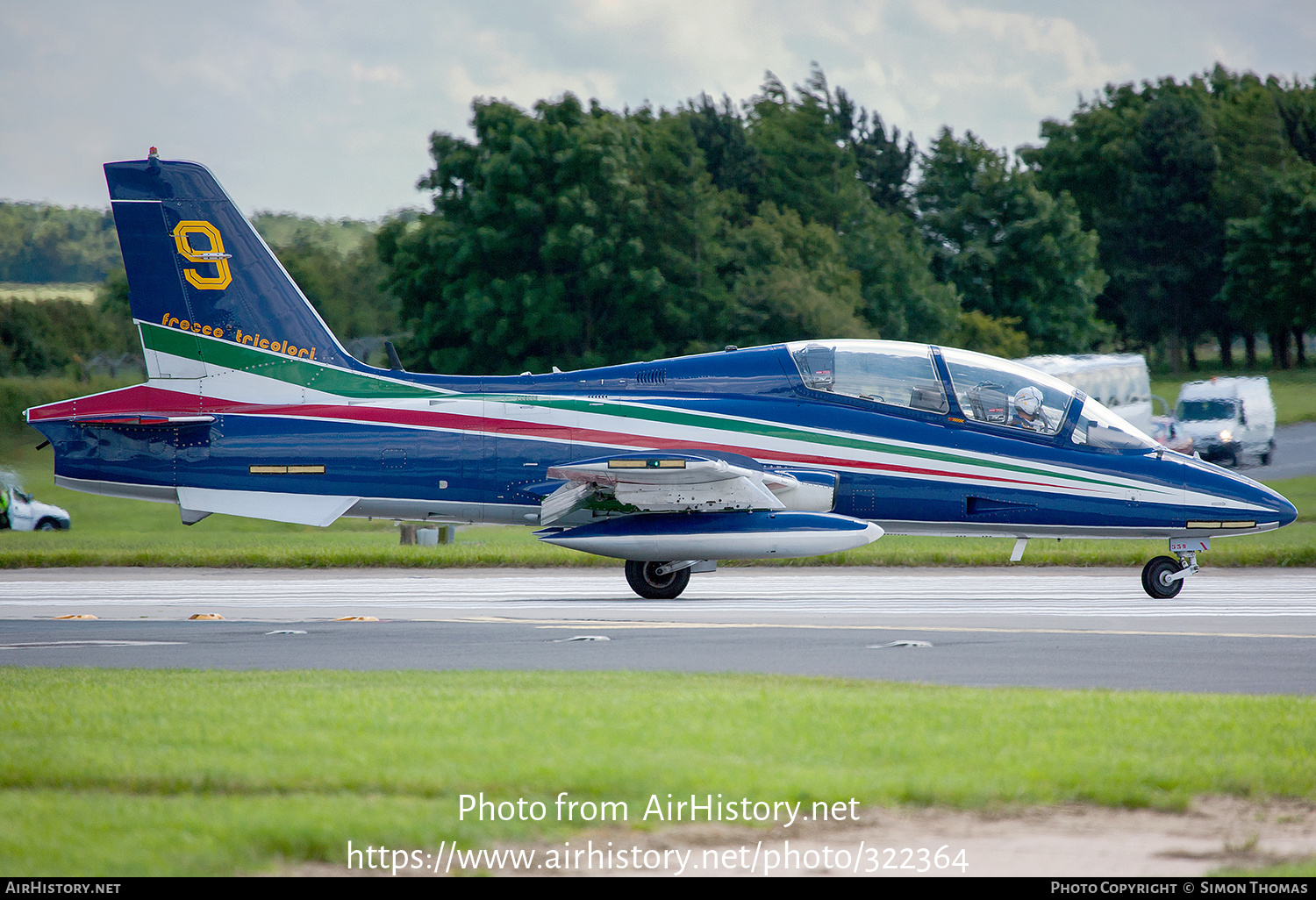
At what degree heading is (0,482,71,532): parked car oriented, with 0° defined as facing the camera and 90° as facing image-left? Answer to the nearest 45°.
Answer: approximately 270°

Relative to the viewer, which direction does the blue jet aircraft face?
to the viewer's right

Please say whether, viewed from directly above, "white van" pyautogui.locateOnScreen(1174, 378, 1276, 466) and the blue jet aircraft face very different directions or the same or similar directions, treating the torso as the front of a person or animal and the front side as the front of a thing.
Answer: very different directions

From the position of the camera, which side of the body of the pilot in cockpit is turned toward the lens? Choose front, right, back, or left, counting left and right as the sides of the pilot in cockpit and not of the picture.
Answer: right

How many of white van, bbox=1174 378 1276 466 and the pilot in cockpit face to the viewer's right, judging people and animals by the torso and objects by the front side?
1

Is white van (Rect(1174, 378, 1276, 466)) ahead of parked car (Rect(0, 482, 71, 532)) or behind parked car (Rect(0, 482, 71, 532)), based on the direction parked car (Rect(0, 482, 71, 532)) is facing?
ahead

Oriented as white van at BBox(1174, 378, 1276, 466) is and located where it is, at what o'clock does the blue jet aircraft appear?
The blue jet aircraft is roughly at 11 o'clock from the white van.

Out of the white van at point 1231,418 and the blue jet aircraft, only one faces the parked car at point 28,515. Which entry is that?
the white van
